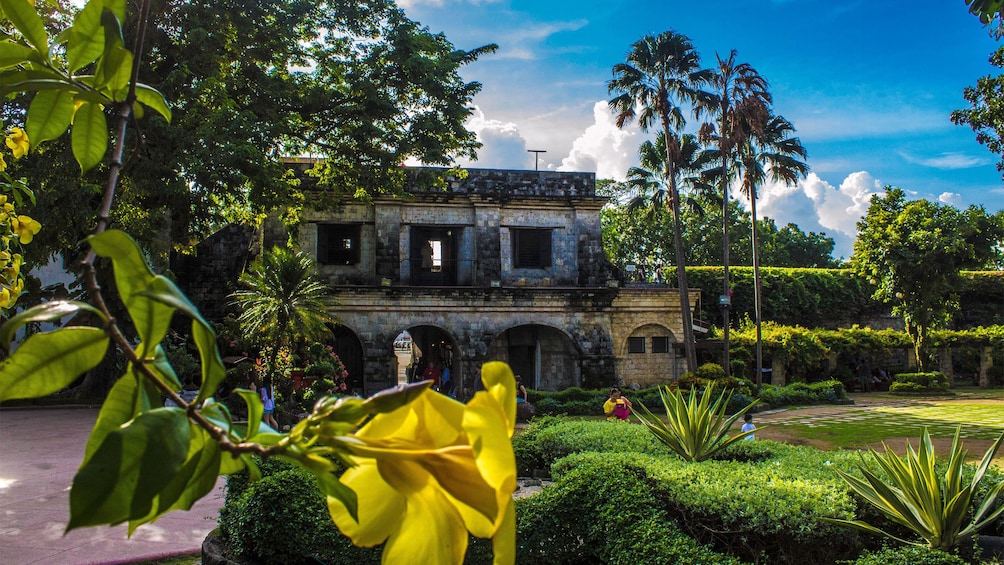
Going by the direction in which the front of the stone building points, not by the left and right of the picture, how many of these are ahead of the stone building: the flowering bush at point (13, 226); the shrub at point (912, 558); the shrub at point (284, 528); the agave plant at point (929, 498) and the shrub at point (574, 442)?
5

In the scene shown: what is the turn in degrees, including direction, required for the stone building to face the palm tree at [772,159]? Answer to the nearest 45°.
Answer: approximately 90° to its left

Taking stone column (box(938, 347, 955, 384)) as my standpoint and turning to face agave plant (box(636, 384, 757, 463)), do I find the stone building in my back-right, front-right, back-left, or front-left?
front-right

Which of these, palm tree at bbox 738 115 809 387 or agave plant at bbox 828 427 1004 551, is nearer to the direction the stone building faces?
the agave plant

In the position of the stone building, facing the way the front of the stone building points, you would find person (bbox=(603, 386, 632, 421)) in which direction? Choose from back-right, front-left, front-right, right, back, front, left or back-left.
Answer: front

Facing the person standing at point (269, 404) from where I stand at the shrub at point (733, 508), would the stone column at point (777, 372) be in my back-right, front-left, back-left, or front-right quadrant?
front-right

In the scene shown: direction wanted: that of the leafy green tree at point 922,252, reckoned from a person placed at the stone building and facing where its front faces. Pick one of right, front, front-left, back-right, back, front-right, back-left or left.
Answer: left

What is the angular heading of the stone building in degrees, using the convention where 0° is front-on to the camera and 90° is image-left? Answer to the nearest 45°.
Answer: approximately 0°

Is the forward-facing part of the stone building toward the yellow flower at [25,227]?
yes

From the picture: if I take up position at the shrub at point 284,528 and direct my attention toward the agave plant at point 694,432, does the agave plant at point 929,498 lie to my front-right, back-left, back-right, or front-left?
front-right

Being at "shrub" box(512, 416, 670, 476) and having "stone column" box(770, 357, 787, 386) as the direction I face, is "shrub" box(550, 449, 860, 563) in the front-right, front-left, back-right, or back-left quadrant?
back-right

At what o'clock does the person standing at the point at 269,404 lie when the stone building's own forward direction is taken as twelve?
The person standing is roughly at 1 o'clock from the stone building.

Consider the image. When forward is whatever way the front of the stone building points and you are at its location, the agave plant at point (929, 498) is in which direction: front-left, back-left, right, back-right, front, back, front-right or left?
front

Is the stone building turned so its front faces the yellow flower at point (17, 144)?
yes

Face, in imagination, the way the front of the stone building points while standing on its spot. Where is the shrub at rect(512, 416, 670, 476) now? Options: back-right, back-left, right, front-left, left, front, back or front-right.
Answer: front

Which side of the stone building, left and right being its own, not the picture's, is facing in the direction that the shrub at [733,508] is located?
front

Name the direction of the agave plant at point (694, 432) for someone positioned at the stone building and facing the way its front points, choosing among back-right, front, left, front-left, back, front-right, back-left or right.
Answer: front

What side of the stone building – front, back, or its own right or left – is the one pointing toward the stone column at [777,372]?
left
